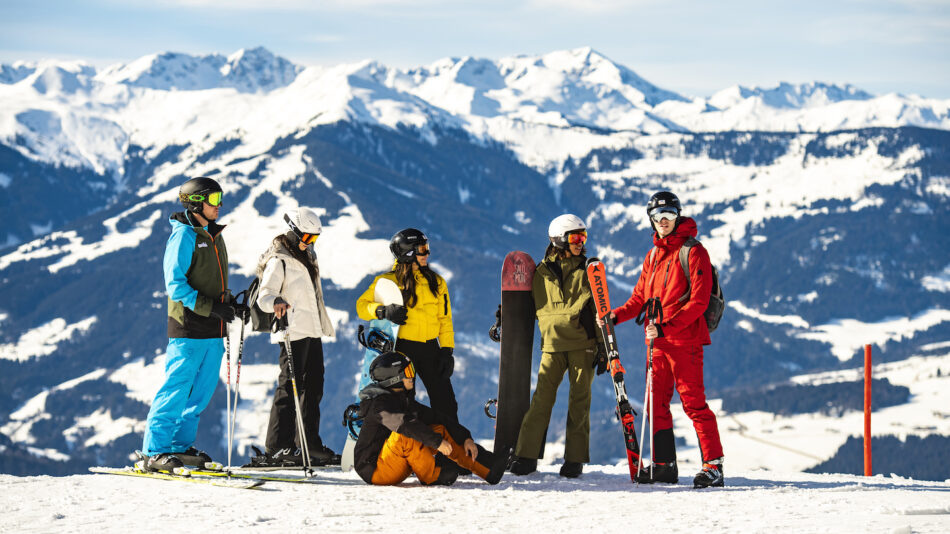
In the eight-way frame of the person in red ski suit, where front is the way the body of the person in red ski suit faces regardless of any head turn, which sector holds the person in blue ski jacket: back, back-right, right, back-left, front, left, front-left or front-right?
front-right

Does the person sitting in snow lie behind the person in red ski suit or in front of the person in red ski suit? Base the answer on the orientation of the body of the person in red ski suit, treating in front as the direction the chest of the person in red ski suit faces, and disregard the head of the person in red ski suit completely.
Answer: in front

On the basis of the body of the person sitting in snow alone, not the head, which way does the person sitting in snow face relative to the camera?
to the viewer's right

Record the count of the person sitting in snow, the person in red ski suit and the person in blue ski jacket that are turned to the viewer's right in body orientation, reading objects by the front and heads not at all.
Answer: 2

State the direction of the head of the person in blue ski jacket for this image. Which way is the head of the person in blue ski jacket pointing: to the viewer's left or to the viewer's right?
to the viewer's right

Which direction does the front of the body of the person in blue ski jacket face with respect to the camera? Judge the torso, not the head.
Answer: to the viewer's right

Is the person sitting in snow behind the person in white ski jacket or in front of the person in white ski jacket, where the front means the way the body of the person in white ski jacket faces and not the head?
in front

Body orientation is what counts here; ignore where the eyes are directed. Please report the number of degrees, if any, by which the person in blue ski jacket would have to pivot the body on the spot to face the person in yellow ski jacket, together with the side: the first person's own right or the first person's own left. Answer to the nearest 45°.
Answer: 0° — they already face them

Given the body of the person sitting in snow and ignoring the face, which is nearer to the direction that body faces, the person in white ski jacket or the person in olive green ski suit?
the person in olive green ski suit

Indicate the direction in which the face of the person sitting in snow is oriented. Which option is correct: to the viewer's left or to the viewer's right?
to the viewer's right

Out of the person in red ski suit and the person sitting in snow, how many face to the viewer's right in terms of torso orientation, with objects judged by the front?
1

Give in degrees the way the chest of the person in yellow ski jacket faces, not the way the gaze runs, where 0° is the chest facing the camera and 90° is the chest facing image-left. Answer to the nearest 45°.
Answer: approximately 315°

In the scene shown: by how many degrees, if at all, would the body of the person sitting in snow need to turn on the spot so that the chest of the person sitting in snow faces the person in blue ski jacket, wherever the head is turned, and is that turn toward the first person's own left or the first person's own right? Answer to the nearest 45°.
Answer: approximately 180°
